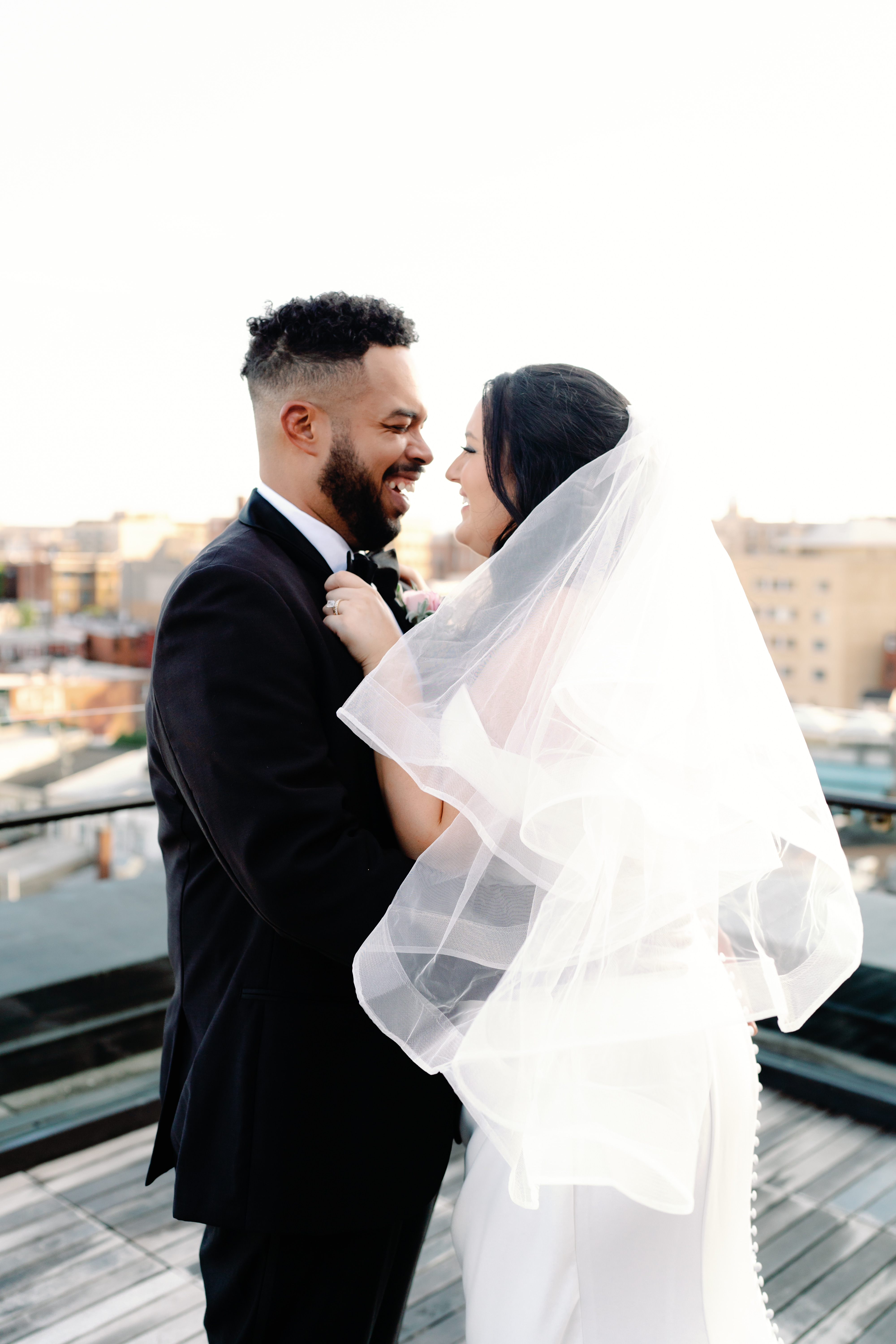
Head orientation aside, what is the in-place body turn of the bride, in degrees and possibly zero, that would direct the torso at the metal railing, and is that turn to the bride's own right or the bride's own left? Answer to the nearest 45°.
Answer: approximately 45° to the bride's own right

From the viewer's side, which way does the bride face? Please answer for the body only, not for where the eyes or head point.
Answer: to the viewer's left

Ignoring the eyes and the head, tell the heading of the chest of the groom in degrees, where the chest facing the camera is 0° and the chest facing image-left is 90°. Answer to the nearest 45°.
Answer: approximately 270°

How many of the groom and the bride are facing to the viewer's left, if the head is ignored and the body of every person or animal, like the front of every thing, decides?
1

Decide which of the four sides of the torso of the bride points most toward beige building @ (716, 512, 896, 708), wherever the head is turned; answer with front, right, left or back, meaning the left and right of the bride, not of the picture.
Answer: right

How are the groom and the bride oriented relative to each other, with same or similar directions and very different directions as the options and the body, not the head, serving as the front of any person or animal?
very different directions

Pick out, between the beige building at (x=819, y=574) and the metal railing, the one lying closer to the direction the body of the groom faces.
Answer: the beige building

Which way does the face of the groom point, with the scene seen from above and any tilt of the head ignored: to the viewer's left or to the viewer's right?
to the viewer's right

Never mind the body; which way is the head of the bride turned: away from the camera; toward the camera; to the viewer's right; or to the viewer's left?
to the viewer's left

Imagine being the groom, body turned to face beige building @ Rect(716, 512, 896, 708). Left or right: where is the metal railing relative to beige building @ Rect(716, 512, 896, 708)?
left
